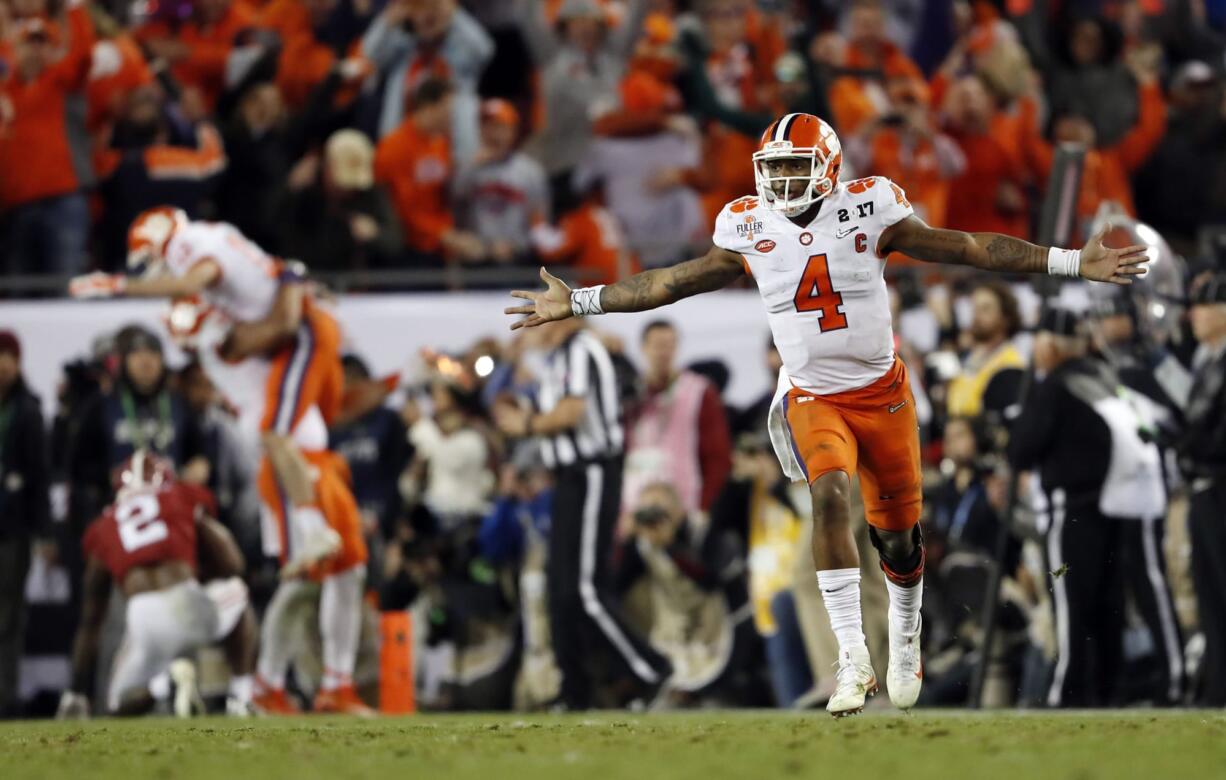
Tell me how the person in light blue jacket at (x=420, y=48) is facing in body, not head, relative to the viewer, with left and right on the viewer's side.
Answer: facing the viewer

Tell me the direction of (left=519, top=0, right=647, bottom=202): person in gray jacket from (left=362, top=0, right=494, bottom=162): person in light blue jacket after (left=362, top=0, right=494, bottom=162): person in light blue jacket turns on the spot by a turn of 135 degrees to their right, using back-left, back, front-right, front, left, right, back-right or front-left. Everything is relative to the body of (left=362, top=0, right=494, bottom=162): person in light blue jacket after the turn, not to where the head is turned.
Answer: back-right

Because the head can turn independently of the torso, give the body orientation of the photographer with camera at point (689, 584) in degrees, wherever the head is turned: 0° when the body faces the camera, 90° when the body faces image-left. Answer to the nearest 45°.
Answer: approximately 45°

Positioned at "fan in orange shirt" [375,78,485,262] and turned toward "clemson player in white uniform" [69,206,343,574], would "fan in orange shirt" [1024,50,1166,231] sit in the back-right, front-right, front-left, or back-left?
back-left

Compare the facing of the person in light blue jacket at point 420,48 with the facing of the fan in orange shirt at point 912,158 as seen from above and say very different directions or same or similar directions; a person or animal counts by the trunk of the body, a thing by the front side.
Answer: same or similar directions

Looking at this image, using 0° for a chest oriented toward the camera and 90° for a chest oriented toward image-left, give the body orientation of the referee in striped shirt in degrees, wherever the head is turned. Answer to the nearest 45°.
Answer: approximately 90°

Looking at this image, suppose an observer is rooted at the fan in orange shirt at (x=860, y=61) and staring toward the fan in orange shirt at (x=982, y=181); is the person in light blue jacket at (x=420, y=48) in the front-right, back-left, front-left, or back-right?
back-right

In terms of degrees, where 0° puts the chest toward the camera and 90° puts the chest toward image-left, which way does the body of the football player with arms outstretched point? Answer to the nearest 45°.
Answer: approximately 0°

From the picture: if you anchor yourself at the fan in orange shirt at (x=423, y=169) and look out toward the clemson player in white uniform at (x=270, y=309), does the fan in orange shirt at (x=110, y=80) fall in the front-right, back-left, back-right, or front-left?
back-right

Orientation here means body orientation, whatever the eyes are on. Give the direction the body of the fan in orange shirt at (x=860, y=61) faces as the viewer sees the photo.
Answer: toward the camera

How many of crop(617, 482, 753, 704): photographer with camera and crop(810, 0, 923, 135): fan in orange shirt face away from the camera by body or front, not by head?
0

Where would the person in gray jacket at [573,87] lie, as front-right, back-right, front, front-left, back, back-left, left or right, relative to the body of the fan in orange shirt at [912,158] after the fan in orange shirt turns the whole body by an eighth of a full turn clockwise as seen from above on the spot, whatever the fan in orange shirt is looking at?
front-right

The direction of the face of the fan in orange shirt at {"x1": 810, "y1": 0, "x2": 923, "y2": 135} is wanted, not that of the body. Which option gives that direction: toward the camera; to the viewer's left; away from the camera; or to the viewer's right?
toward the camera
